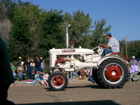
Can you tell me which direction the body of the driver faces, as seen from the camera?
to the viewer's left

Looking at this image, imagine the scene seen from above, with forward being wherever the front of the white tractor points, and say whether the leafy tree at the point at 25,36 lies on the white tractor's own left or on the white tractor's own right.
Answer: on the white tractor's own right

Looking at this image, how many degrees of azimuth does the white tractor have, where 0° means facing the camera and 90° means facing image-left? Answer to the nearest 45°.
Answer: approximately 90°

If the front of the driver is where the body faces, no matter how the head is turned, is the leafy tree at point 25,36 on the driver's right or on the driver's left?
on the driver's right
